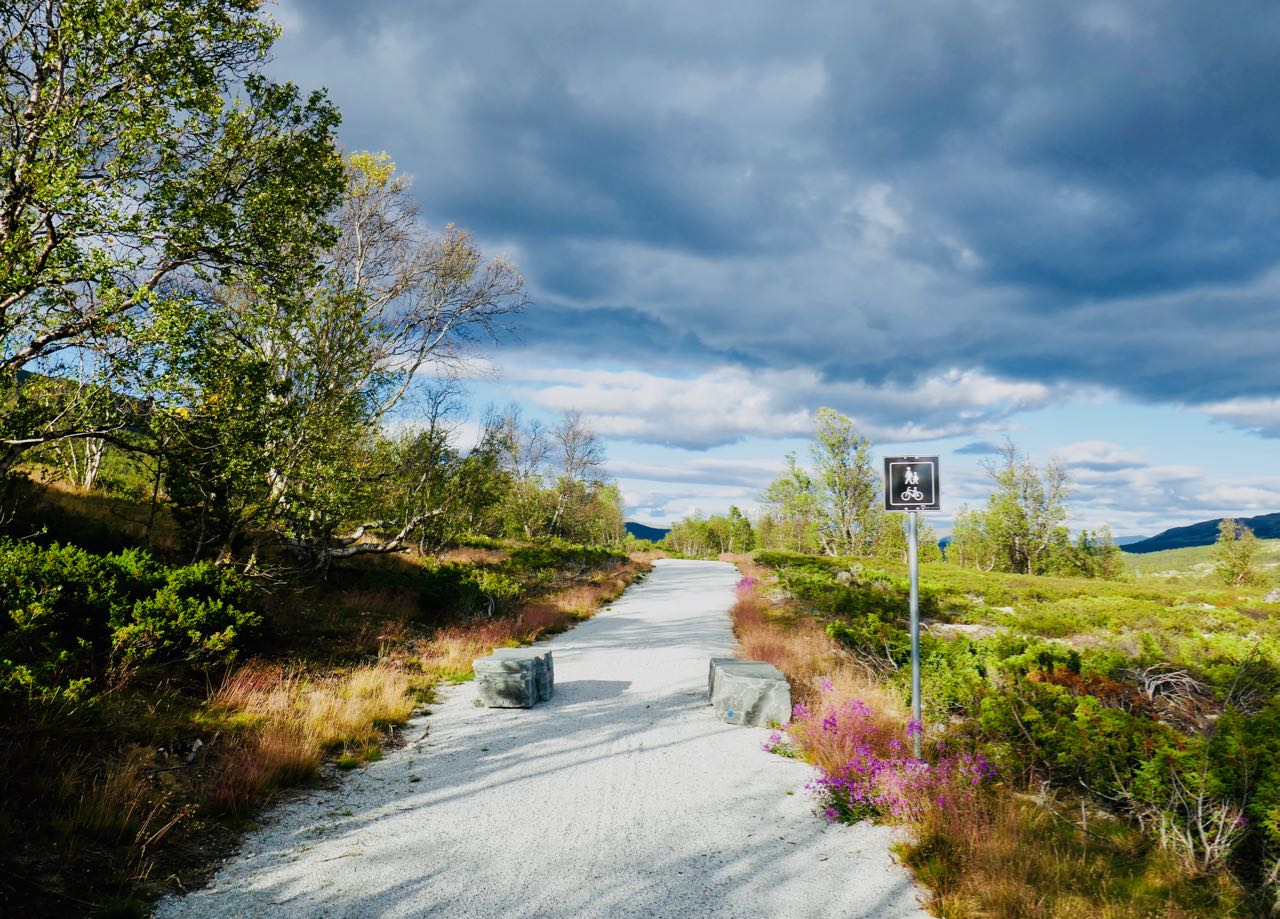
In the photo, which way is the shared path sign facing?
toward the camera

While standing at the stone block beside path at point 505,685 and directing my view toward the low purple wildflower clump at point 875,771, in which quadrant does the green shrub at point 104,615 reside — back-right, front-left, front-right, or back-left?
back-right

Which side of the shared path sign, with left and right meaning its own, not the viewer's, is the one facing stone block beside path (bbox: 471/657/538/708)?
right

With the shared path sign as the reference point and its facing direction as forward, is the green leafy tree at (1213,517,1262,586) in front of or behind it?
behind

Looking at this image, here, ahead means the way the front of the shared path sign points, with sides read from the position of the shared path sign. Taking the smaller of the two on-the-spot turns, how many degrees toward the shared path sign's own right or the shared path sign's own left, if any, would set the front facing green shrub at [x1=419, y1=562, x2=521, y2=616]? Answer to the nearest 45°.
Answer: approximately 135° to the shared path sign's own right

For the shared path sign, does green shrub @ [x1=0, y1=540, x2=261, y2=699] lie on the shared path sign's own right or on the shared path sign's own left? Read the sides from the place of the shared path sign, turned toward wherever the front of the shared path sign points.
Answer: on the shared path sign's own right
